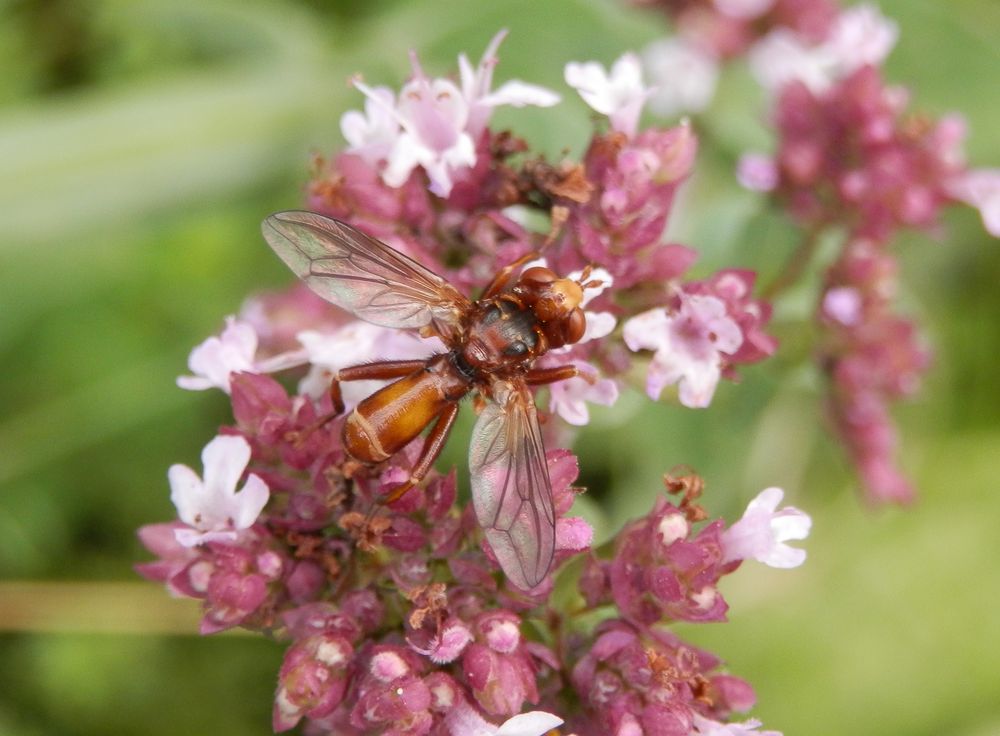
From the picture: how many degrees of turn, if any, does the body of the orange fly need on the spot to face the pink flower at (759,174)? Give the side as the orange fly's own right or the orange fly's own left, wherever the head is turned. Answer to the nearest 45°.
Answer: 0° — it already faces it

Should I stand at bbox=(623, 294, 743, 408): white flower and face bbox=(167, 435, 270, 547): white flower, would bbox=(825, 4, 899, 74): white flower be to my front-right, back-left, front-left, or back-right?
back-right

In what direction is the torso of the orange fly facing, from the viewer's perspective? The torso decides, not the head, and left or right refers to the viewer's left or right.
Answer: facing away from the viewer and to the right of the viewer

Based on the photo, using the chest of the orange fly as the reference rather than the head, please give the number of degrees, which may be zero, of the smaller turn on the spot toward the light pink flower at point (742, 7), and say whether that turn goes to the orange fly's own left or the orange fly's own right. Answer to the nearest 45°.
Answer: approximately 45° to the orange fly's own left

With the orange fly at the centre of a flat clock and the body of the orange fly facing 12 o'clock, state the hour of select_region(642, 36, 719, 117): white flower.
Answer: The white flower is roughly at 11 o'clock from the orange fly.

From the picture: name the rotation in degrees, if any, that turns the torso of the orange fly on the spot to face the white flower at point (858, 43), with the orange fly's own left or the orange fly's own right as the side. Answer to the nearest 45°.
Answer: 0° — it already faces it
